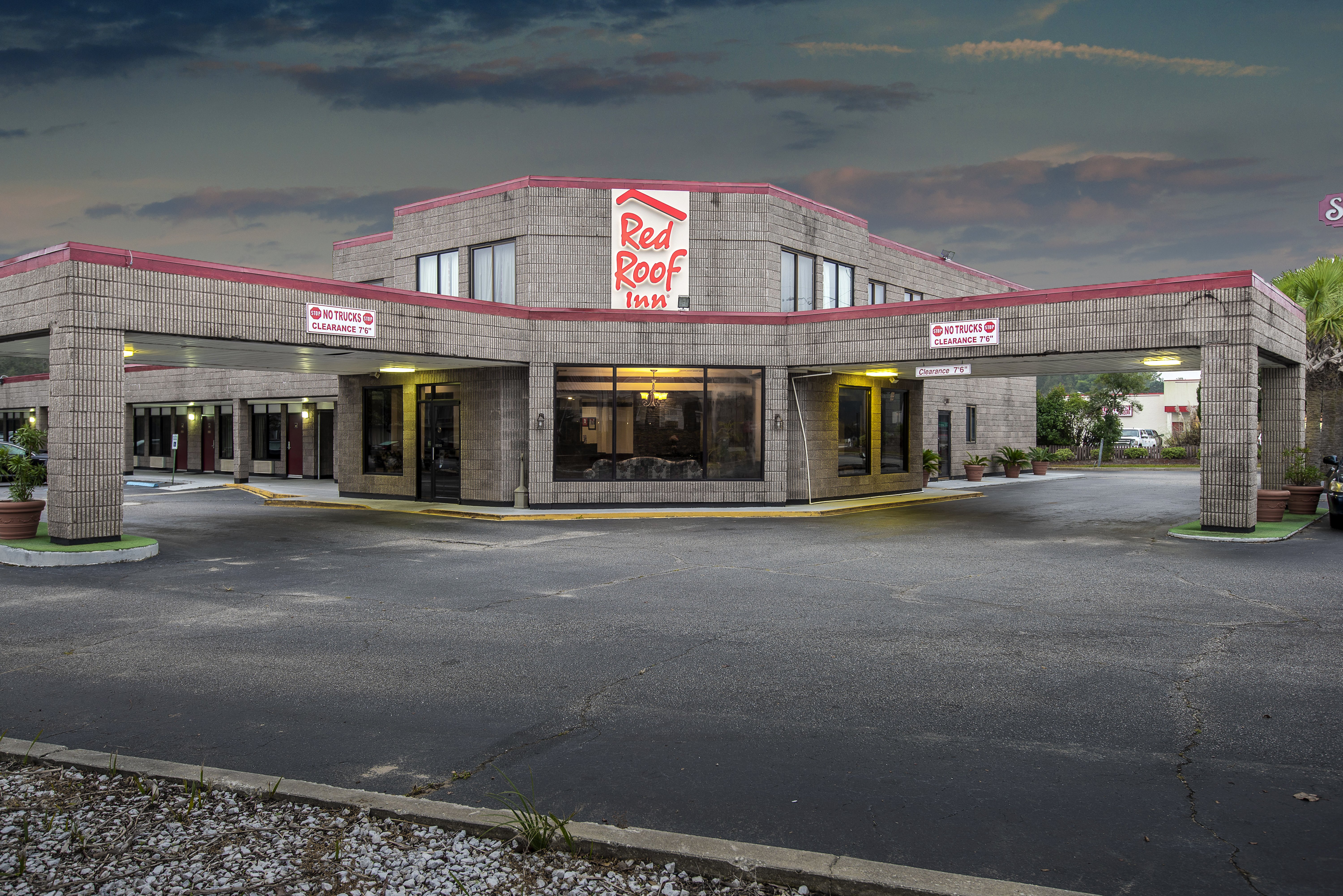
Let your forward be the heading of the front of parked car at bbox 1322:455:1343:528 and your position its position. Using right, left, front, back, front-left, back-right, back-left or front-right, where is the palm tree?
back

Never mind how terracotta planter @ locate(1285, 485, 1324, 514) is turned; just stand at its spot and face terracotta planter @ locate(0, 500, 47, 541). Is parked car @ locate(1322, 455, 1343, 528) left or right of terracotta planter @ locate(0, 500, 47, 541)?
left

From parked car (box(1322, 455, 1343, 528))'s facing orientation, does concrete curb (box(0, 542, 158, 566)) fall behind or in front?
in front

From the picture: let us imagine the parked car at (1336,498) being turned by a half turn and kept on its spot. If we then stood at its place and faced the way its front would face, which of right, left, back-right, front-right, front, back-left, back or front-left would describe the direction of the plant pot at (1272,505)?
left

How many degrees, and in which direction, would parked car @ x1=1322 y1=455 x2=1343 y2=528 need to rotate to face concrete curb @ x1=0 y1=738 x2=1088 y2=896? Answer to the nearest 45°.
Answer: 0° — it already faces it

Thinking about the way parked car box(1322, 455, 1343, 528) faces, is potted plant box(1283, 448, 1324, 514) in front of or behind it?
behind

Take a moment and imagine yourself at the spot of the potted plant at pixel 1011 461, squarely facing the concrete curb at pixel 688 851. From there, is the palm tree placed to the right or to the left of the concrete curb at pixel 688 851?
left

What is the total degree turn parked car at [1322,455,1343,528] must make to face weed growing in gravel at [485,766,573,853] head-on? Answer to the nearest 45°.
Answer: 0° — it already faces it

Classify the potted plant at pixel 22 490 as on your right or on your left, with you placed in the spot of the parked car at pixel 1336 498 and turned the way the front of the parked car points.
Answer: on your right
